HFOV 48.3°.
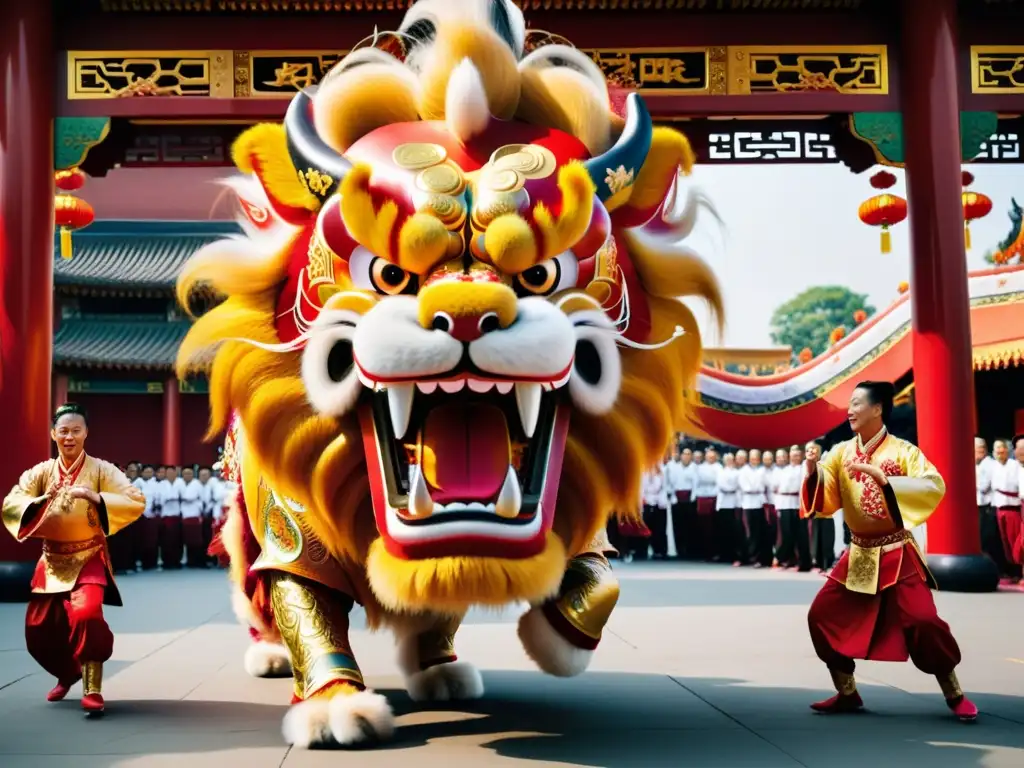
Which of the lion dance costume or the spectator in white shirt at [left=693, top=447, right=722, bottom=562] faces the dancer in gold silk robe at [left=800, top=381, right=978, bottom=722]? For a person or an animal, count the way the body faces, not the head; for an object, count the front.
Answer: the spectator in white shirt

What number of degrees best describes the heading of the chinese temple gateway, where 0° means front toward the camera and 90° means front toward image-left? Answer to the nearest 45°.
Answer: approximately 0°

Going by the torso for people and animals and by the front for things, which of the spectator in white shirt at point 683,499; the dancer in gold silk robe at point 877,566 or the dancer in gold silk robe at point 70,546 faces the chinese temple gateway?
the spectator in white shirt

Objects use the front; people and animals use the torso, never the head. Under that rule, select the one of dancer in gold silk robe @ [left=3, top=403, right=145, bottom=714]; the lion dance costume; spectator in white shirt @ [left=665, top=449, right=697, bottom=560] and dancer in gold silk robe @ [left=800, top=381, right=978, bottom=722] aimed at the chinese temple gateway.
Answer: the spectator in white shirt

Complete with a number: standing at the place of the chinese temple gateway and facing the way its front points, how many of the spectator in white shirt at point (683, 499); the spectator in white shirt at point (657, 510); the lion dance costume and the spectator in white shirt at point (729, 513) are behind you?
3

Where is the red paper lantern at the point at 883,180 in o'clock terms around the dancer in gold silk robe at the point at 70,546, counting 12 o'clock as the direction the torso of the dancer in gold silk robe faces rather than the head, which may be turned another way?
The red paper lantern is roughly at 8 o'clock from the dancer in gold silk robe.

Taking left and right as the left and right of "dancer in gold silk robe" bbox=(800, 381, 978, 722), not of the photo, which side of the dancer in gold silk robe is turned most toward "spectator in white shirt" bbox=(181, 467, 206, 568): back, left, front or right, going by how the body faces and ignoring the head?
right

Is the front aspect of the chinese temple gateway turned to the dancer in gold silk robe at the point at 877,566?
yes

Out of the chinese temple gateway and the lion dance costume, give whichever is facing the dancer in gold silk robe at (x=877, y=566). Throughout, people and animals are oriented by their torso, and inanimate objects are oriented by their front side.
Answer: the chinese temple gateway
